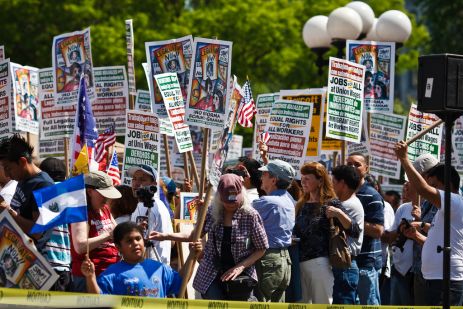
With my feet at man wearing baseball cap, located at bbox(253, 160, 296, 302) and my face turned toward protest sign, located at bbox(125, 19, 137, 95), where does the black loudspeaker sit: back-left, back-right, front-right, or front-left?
back-right

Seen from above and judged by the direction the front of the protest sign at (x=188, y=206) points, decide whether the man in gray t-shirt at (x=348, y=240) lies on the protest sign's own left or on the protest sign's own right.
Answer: on the protest sign's own left

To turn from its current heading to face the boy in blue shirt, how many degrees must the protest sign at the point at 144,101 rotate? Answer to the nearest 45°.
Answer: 0° — it already faces them

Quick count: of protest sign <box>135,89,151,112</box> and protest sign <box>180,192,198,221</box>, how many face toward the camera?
2

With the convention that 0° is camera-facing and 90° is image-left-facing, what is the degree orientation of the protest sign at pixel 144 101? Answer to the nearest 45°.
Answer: approximately 0°

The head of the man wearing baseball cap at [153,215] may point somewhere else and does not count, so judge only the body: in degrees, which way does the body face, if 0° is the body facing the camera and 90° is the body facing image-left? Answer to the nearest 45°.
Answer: approximately 45°

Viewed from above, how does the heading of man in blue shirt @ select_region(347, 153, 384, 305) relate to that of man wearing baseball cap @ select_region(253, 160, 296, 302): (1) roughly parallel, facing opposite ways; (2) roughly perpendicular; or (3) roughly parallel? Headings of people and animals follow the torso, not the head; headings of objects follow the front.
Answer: roughly perpendicular
